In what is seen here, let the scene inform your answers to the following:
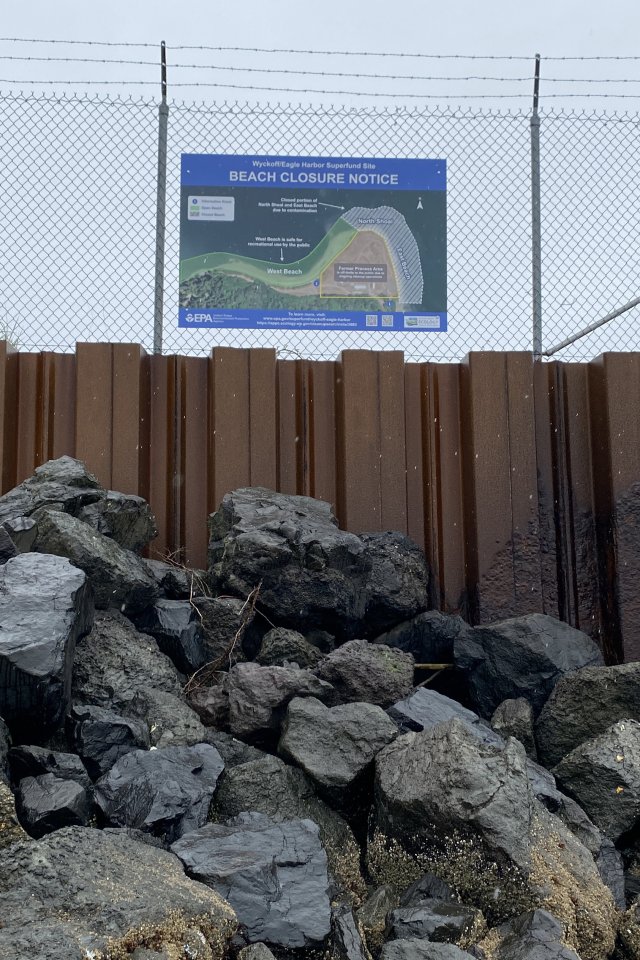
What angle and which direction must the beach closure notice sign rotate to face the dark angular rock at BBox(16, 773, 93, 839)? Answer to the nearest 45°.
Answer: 0° — it already faces it

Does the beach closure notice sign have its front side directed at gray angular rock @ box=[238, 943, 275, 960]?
yes

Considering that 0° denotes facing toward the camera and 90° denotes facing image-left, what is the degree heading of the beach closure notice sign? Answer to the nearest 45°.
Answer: approximately 0°
